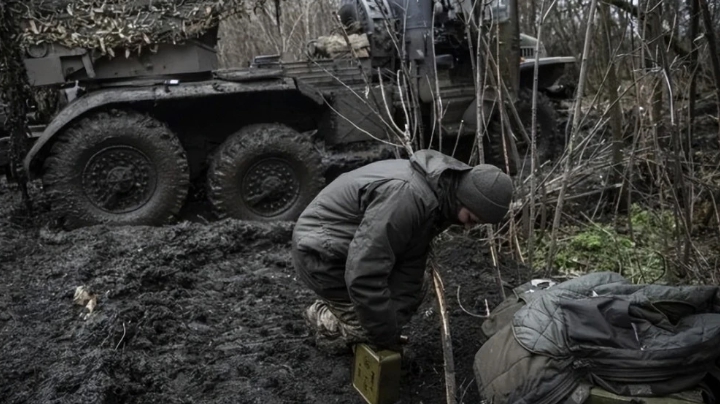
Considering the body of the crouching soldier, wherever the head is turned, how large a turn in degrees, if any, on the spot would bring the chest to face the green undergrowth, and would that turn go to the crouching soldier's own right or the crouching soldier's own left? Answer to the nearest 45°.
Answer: approximately 45° to the crouching soldier's own left

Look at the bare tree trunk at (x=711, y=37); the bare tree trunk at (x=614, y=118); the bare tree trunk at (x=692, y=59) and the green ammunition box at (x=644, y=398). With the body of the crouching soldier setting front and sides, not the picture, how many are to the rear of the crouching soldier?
0

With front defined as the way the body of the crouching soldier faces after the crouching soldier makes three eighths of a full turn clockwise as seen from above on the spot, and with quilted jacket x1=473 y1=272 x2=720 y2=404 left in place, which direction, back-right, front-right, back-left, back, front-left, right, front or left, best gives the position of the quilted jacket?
left

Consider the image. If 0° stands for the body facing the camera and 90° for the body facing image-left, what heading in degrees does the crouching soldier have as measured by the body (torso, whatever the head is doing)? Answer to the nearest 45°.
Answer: approximately 270°

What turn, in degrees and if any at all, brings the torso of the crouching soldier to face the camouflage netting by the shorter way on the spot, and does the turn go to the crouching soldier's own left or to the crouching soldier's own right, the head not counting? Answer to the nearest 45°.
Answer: approximately 135° to the crouching soldier's own left

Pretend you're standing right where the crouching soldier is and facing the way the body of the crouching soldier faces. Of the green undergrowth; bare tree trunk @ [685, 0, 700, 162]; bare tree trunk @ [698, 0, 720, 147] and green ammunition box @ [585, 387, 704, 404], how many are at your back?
0

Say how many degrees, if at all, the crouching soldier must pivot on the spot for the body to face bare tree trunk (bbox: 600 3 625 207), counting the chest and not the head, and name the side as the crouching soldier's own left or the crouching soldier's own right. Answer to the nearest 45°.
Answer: approximately 45° to the crouching soldier's own left

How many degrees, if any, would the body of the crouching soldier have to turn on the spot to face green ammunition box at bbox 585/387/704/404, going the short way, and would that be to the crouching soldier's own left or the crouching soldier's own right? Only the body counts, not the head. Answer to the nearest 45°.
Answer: approximately 45° to the crouching soldier's own right

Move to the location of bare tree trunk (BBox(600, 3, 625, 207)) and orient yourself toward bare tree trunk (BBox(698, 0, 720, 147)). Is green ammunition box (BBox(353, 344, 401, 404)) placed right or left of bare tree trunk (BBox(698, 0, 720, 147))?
right

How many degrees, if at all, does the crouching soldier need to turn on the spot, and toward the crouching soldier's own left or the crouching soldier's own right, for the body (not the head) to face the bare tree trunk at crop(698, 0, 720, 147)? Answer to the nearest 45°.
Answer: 0° — they already face it

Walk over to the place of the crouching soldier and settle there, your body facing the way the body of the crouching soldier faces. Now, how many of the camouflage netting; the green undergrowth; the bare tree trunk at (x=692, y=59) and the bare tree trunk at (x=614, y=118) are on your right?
0

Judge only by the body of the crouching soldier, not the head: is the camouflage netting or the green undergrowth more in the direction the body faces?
the green undergrowth
